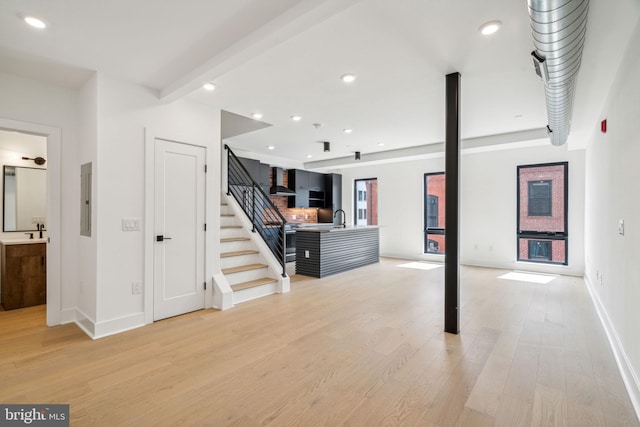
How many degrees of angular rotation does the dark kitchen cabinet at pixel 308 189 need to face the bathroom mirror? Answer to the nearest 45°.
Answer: approximately 90° to its right

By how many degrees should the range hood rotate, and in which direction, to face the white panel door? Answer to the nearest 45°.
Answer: approximately 45° to its right

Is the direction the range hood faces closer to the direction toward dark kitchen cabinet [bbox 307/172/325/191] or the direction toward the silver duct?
the silver duct

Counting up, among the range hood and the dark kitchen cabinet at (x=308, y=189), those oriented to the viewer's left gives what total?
0

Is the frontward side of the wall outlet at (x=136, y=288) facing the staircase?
no

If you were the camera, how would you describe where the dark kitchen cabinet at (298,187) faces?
facing the viewer and to the right of the viewer

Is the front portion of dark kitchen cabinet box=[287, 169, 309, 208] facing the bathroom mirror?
no

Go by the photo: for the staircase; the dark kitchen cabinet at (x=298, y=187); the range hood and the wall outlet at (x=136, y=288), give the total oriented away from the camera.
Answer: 0

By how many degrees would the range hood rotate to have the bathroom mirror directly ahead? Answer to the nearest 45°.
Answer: approximately 90° to its right

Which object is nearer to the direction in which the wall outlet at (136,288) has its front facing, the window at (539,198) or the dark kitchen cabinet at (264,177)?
the window

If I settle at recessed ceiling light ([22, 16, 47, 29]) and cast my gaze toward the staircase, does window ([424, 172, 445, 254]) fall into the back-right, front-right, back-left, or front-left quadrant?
front-right

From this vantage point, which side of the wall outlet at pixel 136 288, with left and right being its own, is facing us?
front

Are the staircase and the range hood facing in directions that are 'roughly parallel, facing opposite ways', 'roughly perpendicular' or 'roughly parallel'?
roughly parallel

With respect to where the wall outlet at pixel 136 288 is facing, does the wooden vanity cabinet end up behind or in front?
behind

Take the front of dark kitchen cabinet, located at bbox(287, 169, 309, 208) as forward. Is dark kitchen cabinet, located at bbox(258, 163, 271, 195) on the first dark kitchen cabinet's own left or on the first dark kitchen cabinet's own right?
on the first dark kitchen cabinet's own right

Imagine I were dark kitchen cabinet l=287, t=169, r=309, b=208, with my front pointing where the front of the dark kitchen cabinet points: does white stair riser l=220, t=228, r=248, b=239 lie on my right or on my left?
on my right
